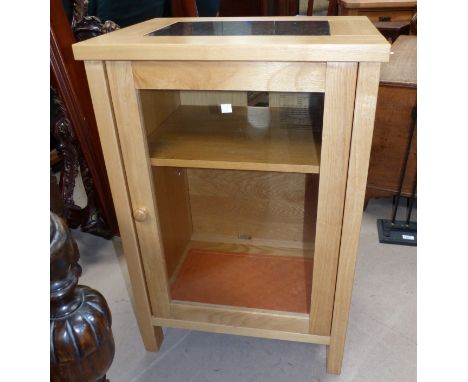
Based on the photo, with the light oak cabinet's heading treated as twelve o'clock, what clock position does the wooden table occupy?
The wooden table is roughly at 7 o'clock from the light oak cabinet.

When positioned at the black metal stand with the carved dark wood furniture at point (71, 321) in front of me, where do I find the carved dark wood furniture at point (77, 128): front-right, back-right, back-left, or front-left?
front-right

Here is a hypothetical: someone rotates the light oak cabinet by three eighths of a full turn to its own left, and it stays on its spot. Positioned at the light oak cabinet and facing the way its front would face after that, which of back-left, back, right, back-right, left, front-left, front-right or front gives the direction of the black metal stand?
front

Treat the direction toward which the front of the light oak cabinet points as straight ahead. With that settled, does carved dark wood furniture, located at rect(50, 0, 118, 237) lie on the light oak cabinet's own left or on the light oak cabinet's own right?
on the light oak cabinet's own right

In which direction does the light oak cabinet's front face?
toward the camera

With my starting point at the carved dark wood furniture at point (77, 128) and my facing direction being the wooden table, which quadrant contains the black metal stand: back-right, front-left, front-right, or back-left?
front-right
